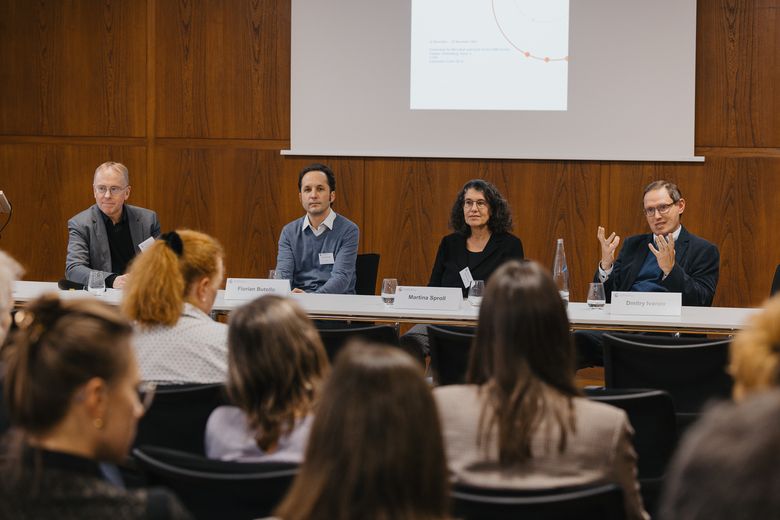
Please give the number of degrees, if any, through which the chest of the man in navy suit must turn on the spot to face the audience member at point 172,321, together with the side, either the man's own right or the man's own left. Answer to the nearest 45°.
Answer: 0° — they already face them

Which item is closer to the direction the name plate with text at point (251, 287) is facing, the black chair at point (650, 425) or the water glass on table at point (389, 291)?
the black chair

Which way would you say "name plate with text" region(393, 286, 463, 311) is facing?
toward the camera

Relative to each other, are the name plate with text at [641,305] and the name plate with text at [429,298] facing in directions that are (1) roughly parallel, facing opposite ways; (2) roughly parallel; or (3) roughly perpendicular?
roughly parallel

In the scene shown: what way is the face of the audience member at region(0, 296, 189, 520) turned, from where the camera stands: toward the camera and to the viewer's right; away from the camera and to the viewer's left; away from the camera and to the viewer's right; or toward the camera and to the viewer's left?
away from the camera and to the viewer's right

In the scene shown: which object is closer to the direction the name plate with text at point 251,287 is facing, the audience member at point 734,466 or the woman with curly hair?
the audience member

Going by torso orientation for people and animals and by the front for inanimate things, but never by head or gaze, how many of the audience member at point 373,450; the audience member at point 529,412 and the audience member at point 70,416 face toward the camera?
0

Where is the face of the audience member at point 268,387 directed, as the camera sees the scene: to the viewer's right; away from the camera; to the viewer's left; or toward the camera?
away from the camera

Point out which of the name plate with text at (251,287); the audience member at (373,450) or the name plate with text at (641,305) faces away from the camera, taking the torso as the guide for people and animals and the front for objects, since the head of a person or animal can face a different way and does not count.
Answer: the audience member

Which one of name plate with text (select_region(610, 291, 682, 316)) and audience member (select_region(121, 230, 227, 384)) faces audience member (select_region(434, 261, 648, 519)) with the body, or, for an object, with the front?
the name plate with text

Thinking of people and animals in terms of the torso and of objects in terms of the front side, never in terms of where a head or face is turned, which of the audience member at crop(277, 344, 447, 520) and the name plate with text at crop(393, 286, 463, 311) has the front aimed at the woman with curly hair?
the audience member

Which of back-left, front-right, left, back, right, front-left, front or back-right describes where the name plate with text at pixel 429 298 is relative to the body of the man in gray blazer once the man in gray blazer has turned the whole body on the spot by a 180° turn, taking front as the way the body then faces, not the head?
back-right

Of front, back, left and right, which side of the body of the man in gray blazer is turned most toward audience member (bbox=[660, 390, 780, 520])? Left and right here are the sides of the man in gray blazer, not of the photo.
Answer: front

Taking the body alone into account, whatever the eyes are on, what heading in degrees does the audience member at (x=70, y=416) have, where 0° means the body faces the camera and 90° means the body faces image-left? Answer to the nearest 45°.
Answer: approximately 225°

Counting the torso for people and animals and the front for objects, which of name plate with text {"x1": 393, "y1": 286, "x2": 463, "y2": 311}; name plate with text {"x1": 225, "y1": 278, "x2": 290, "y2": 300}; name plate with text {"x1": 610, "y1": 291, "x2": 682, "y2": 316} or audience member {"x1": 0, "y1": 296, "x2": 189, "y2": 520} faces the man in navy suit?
the audience member

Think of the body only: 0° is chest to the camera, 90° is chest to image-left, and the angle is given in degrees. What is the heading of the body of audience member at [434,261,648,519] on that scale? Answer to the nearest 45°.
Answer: approximately 180°

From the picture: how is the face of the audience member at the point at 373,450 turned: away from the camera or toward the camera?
away from the camera

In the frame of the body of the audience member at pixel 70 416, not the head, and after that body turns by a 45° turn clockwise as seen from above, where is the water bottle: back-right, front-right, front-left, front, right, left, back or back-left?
front-left

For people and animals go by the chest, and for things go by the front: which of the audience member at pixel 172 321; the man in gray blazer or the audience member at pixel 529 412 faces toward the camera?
the man in gray blazer

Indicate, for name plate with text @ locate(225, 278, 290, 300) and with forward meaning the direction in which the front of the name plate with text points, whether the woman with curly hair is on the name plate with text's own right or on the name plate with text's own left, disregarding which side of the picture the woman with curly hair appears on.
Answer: on the name plate with text's own left
